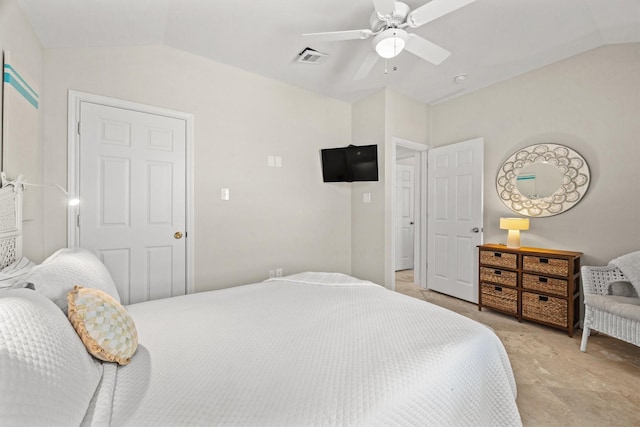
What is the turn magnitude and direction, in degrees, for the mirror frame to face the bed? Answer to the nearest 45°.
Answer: approximately 45° to its left

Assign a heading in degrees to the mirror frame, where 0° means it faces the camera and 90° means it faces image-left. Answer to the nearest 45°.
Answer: approximately 45°

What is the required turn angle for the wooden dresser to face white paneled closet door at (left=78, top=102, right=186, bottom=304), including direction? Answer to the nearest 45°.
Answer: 0° — it already faces it

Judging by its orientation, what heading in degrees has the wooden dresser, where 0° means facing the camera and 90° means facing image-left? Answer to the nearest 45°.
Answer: approximately 45°

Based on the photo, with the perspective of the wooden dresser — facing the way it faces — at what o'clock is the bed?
The bed is roughly at 11 o'clock from the wooden dresser.

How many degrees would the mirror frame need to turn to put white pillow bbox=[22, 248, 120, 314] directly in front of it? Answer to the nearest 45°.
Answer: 0° — it already faces it

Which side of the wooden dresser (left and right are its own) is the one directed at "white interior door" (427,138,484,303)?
right
